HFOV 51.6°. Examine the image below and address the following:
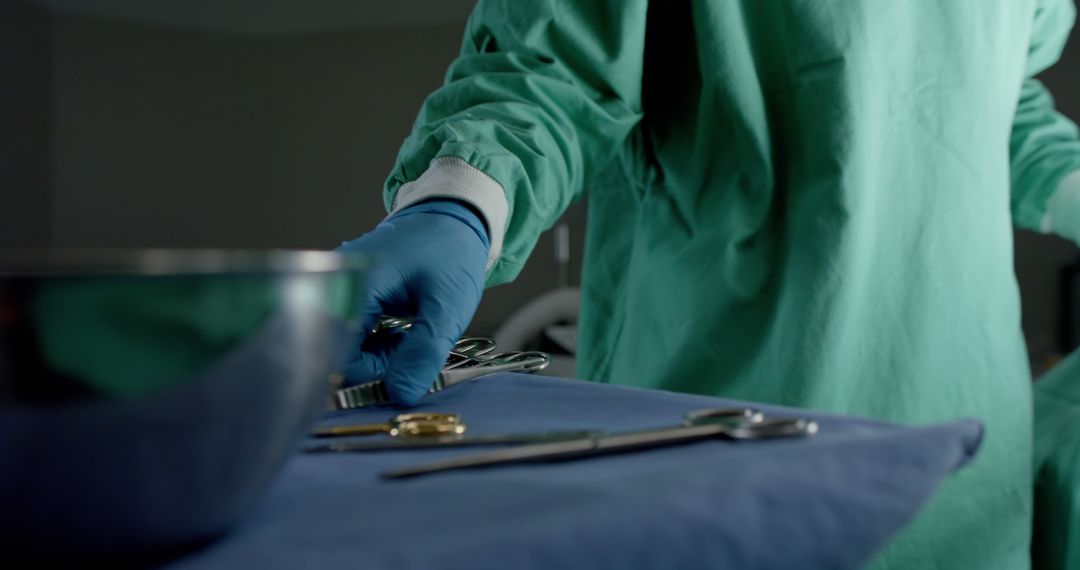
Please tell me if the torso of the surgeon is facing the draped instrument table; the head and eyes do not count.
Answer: yes

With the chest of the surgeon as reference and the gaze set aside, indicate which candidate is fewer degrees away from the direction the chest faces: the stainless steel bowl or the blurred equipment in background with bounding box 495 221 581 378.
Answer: the stainless steel bowl

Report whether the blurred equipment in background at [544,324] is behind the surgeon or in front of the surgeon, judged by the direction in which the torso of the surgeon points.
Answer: behind

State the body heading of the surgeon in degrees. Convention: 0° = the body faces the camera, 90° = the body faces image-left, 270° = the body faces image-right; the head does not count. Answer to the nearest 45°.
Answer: approximately 0°

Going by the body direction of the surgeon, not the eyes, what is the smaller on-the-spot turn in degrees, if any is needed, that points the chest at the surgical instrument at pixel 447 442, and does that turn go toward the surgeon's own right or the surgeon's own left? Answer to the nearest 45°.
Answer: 0° — they already face it
